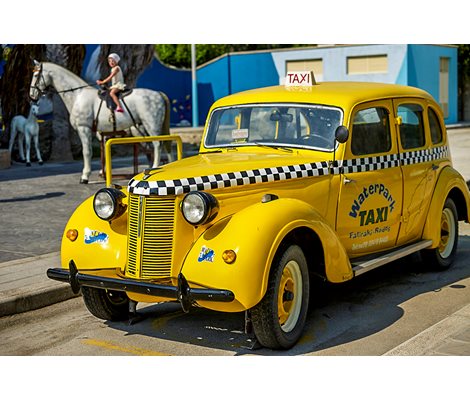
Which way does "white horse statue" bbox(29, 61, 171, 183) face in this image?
to the viewer's left

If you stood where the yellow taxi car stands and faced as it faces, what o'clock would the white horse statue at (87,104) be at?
The white horse statue is roughly at 4 o'clock from the yellow taxi car.

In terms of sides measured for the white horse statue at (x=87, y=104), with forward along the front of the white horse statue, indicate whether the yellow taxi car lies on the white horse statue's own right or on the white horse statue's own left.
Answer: on the white horse statue's own left

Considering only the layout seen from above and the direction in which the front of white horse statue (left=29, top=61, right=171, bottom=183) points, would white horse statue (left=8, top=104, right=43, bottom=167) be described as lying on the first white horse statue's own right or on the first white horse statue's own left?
on the first white horse statue's own right
